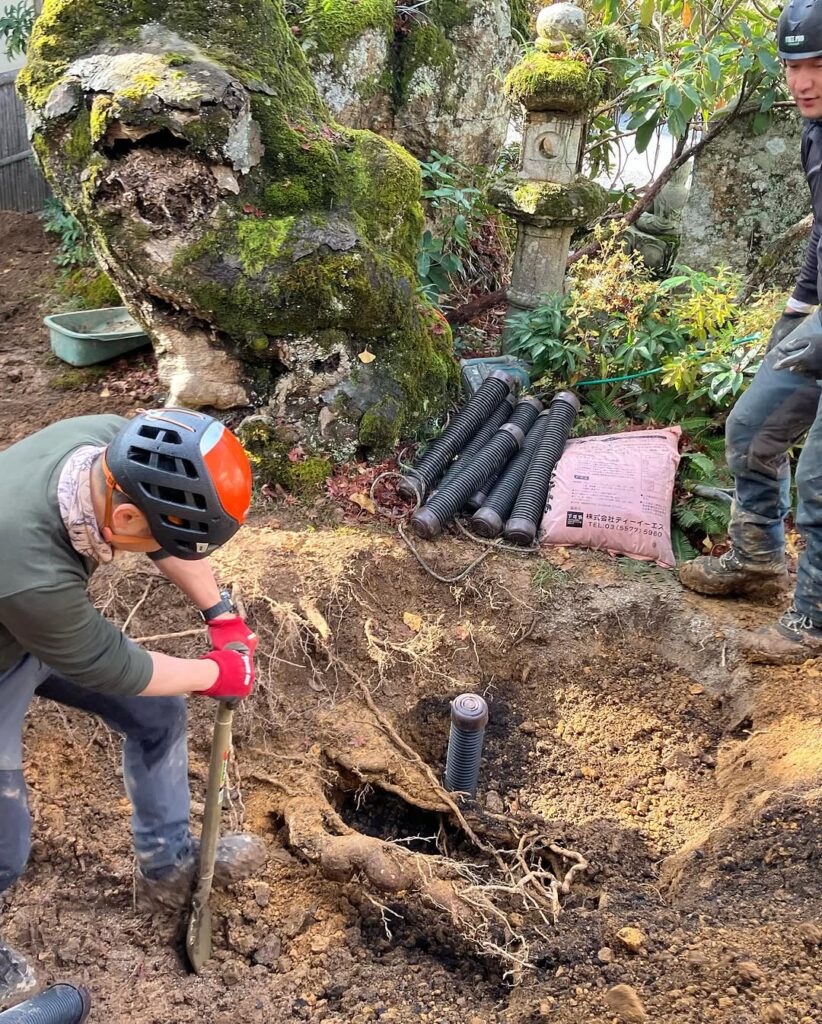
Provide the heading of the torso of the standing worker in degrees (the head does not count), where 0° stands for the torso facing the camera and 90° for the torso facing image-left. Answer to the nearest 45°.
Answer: approximately 45°

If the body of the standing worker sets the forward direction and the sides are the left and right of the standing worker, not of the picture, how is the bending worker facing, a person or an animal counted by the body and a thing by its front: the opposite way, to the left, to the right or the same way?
the opposite way

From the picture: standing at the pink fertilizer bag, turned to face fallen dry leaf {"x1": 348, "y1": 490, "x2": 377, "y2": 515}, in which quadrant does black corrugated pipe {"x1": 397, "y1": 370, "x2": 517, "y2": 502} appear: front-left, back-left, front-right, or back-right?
front-right

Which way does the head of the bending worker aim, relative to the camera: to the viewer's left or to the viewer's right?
to the viewer's right

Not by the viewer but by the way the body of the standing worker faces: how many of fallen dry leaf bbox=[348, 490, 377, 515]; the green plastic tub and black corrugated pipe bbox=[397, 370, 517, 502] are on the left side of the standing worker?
0

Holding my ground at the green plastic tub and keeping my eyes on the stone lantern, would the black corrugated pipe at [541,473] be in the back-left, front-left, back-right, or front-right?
front-right

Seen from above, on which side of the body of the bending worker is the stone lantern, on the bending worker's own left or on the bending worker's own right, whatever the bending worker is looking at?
on the bending worker's own left

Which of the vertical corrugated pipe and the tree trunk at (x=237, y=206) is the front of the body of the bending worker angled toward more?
the vertical corrugated pipe

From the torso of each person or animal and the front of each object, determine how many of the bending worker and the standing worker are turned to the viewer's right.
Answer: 1

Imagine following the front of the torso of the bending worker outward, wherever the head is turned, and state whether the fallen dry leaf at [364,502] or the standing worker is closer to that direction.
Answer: the standing worker

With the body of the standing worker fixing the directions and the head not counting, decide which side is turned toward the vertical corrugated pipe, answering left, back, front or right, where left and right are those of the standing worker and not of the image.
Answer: front

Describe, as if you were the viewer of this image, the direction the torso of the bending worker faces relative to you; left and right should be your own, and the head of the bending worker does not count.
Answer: facing to the right of the viewer

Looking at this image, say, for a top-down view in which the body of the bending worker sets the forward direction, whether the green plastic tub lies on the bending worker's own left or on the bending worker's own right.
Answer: on the bending worker's own left
